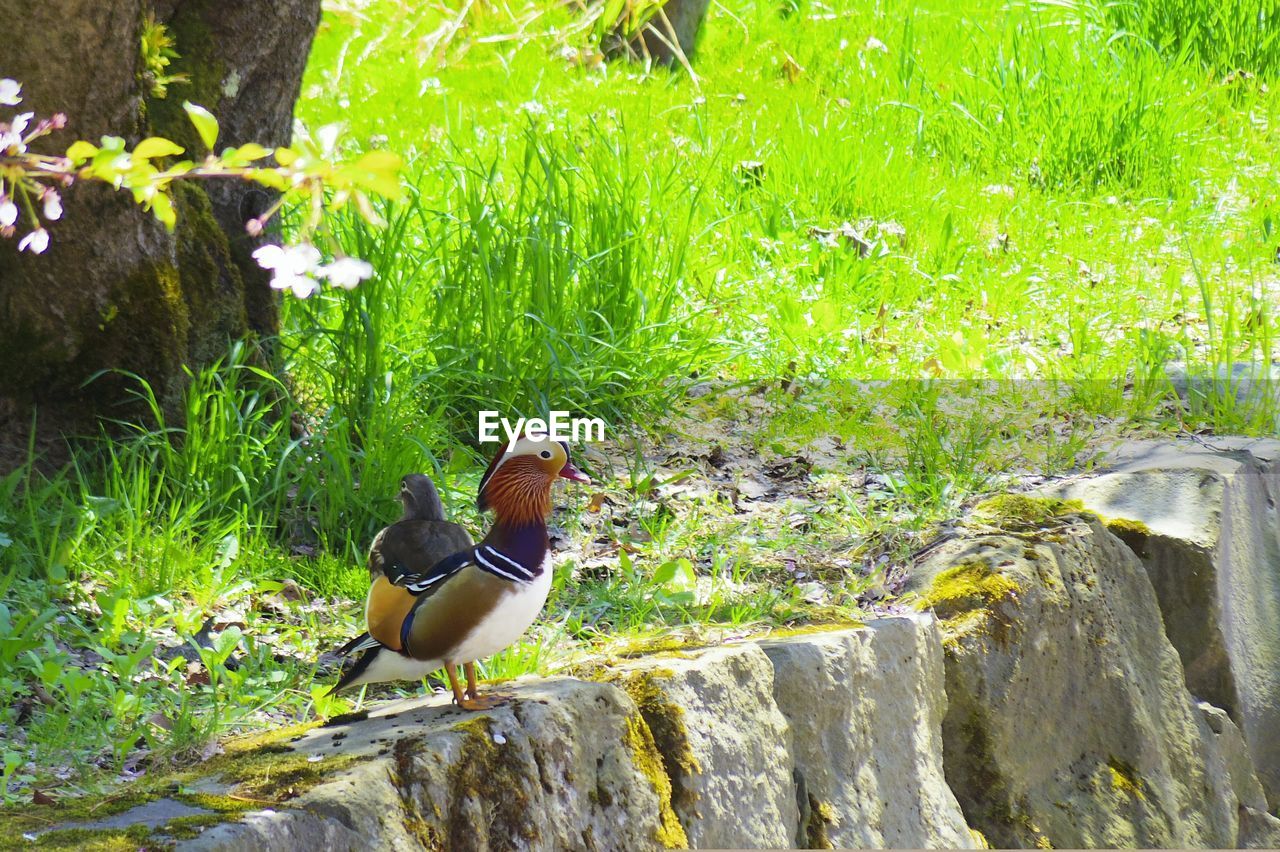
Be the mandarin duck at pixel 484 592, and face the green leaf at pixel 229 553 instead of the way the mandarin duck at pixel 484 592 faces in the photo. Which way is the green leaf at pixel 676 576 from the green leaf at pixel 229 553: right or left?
right

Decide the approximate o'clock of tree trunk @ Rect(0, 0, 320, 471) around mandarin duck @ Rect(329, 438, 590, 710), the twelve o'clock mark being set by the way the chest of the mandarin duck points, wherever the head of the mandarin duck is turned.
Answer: The tree trunk is roughly at 8 o'clock from the mandarin duck.

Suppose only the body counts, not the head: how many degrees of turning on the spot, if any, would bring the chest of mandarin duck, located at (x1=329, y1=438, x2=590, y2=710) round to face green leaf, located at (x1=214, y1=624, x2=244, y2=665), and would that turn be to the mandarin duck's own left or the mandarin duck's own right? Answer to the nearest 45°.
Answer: approximately 135° to the mandarin duck's own left

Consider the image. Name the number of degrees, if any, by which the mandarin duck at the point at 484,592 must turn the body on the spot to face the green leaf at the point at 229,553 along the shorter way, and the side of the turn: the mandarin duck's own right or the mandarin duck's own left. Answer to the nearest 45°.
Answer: approximately 135° to the mandarin duck's own left

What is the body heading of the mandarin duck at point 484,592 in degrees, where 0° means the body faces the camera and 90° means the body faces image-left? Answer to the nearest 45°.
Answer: approximately 270°
